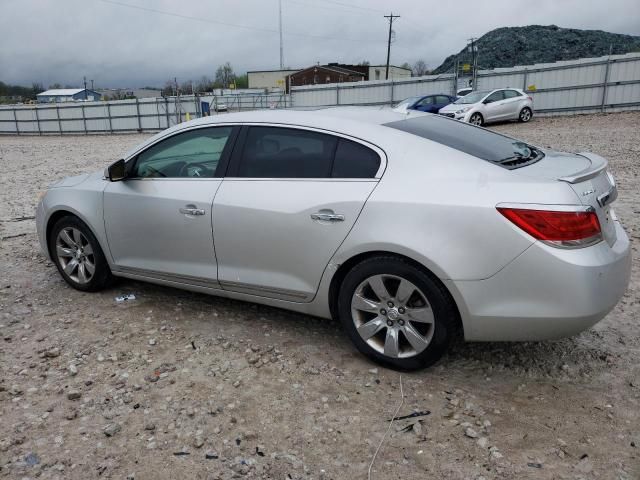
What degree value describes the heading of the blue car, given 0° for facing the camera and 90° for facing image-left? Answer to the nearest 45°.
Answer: approximately 45°

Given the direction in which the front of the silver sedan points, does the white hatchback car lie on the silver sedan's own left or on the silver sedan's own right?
on the silver sedan's own right

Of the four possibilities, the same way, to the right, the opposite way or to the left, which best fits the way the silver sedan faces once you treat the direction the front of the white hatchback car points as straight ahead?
to the right

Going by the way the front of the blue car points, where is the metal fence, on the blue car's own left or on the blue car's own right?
on the blue car's own right

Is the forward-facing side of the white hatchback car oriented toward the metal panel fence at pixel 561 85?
no

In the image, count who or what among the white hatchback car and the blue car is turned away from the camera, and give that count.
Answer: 0

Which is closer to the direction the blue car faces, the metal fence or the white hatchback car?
the metal fence

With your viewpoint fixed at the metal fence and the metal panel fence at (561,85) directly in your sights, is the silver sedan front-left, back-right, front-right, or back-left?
front-right

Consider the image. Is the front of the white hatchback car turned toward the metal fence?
no

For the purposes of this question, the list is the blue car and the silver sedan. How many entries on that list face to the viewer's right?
0

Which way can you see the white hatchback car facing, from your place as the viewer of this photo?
facing the viewer and to the left of the viewer

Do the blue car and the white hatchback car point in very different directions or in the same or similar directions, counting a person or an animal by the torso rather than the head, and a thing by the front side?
same or similar directions

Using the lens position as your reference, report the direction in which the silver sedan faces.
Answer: facing away from the viewer and to the left of the viewer

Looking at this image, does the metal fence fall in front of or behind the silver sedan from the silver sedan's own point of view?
in front

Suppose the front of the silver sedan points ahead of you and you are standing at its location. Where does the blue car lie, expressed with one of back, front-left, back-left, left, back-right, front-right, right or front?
front-right

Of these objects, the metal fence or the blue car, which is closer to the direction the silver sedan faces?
the metal fence

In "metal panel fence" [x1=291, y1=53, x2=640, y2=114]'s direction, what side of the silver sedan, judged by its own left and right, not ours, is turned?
right
